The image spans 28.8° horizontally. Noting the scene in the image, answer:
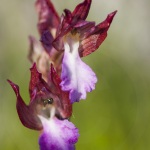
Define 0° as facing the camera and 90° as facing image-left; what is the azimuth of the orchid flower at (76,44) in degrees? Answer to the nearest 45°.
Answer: approximately 0°
